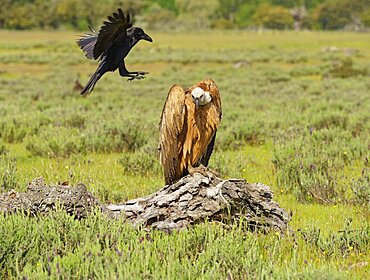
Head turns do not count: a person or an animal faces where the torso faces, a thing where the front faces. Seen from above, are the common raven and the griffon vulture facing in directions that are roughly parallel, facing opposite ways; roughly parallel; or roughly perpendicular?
roughly perpendicular

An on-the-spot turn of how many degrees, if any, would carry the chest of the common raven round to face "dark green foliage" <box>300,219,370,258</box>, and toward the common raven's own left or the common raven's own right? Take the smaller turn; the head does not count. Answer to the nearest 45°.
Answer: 0° — it already faces it

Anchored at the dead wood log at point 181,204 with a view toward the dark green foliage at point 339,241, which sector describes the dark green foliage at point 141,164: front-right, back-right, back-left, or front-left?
back-left

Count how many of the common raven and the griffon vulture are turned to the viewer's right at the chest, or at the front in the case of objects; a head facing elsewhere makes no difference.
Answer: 1

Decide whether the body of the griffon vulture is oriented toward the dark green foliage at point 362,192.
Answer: no

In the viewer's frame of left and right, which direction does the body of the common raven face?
facing to the right of the viewer
